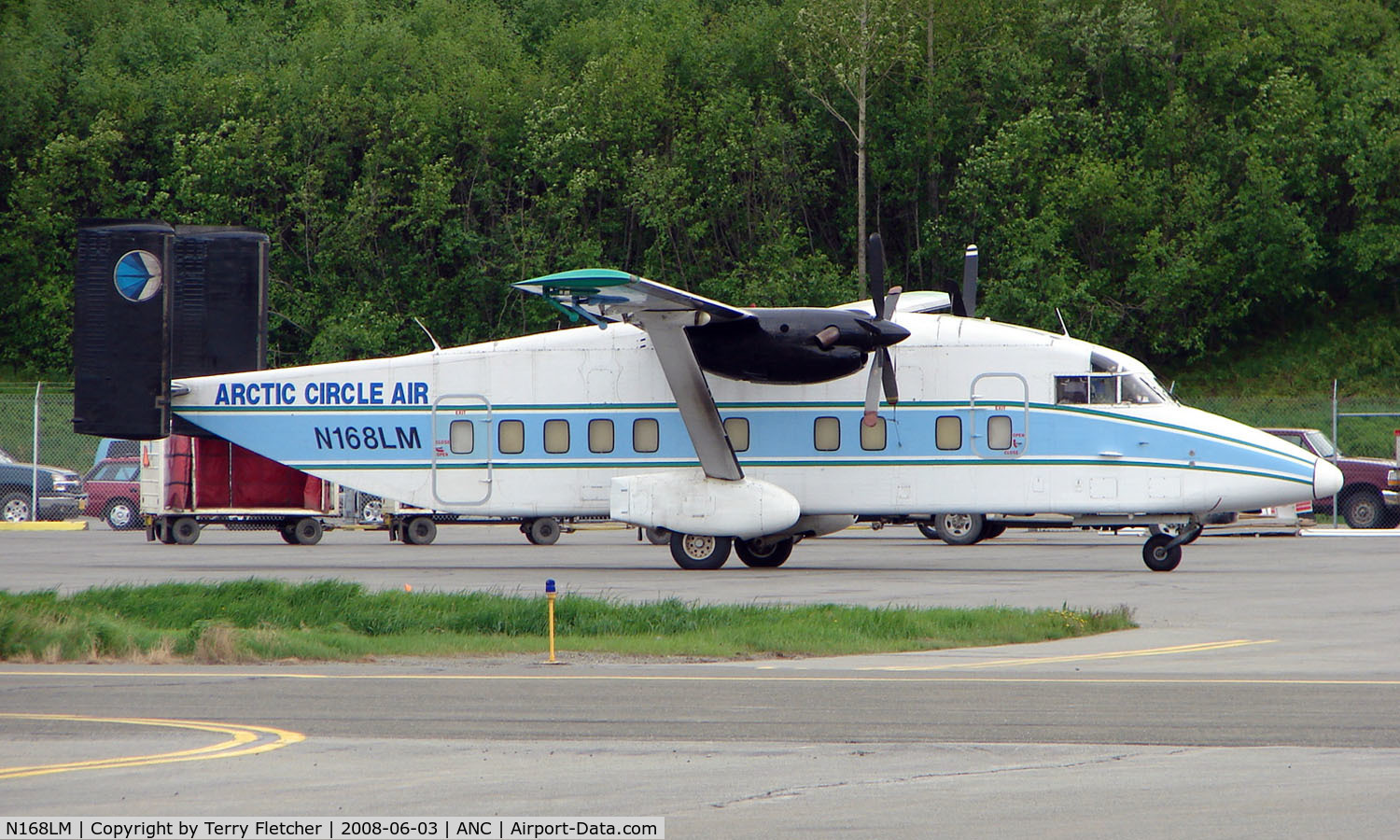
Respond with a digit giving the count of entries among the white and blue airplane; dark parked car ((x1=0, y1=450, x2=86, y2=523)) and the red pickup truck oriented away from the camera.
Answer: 0

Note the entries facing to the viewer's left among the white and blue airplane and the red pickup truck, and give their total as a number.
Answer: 0

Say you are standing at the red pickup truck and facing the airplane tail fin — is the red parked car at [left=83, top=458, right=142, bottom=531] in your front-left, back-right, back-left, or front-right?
front-right

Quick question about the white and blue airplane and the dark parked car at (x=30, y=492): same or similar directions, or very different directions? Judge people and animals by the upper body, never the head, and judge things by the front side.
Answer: same or similar directions

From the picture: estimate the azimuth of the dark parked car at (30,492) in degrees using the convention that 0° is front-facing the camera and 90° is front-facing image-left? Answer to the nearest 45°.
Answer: approximately 315°

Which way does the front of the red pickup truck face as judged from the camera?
facing the viewer and to the right of the viewer

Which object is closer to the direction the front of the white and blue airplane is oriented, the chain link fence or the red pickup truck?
the red pickup truck

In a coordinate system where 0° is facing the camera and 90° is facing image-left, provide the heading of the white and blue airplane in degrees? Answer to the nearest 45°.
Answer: approximately 270°

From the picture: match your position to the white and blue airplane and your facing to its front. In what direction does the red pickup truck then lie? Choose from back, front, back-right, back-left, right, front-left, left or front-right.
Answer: front-left

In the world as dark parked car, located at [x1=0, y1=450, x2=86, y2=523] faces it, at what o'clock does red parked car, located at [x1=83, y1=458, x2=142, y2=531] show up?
red parked car, located at [x1=83, y1=458, x2=142, y2=531] is roughly at 12 o'clock from dark parked car, located at [x1=0, y1=450, x2=86, y2=523].

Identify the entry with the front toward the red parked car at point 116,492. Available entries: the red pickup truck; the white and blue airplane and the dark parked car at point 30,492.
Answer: the dark parked car at point 30,492

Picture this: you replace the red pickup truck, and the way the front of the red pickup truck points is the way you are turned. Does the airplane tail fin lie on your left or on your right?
on your right
